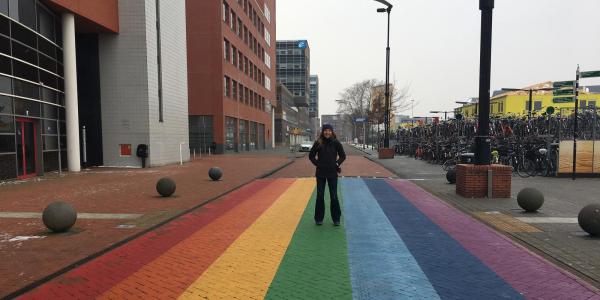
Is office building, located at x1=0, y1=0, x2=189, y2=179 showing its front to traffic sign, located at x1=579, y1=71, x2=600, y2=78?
yes

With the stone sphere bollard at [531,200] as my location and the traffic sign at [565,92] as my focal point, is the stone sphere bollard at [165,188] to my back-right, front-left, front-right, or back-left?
back-left

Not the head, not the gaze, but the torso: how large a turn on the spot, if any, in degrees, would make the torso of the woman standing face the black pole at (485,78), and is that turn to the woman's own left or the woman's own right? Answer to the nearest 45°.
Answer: approximately 135° to the woman's own left

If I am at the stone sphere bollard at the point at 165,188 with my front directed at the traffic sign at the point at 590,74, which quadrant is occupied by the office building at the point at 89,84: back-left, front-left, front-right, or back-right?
back-left

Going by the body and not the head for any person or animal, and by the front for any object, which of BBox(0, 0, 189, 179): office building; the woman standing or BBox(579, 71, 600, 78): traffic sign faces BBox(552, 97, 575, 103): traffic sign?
the office building

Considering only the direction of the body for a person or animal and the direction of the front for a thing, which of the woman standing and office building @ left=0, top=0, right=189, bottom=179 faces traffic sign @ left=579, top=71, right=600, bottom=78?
the office building
